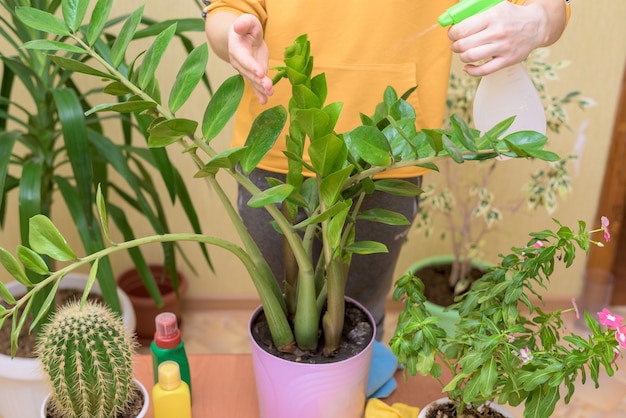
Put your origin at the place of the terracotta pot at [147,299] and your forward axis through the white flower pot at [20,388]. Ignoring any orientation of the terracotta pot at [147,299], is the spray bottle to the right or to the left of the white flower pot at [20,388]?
left

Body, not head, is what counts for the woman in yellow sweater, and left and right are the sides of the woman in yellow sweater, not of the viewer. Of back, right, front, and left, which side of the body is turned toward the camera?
front

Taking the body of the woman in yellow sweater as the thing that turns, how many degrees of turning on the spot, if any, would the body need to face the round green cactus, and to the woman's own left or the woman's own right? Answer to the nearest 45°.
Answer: approximately 45° to the woman's own right

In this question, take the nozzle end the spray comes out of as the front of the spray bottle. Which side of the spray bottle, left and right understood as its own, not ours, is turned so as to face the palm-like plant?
front

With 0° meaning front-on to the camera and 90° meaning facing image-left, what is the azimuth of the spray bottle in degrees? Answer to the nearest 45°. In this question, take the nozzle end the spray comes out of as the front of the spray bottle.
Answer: approximately 90°

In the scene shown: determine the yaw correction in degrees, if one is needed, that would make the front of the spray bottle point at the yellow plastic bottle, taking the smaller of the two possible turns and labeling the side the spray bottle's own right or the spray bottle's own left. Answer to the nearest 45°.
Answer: approximately 45° to the spray bottle's own left
